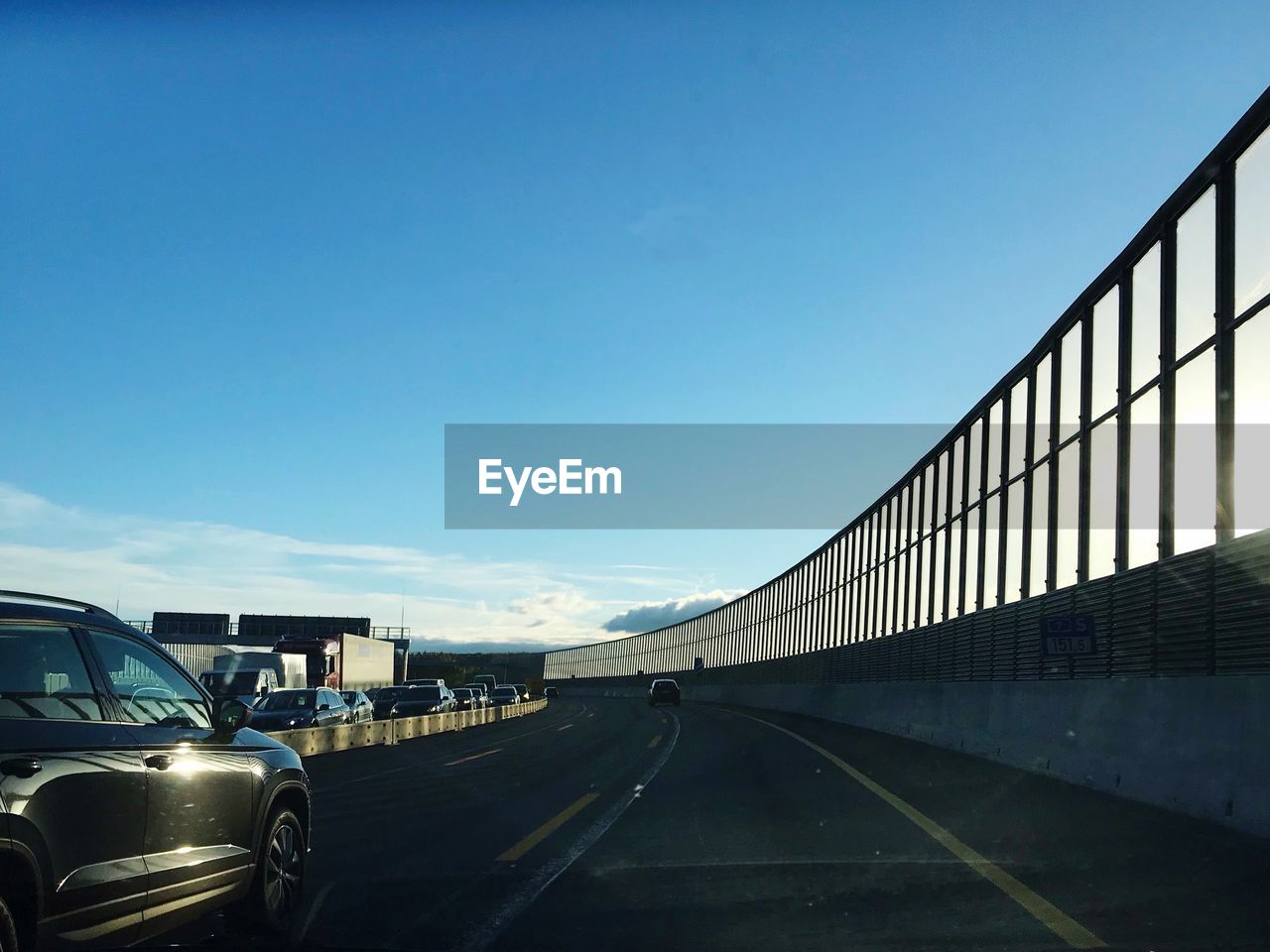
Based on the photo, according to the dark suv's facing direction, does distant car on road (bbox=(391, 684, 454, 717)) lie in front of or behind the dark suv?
in front

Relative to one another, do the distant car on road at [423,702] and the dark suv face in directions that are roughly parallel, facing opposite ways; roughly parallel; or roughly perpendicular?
roughly parallel, facing opposite ways

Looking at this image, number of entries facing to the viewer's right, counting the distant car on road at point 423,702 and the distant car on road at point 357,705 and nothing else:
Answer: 0

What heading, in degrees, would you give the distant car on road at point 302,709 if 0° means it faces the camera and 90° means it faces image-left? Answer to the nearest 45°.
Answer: approximately 45°

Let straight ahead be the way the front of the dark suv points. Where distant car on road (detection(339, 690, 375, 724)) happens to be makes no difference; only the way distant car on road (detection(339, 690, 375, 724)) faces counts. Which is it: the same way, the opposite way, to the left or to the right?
the opposite way

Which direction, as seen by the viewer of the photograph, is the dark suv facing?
facing away from the viewer and to the right of the viewer

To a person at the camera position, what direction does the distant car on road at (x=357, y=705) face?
facing the viewer and to the left of the viewer

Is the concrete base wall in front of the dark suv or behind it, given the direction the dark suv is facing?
in front

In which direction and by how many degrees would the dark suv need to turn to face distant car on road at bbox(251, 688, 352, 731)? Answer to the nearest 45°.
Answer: approximately 45° to its left
